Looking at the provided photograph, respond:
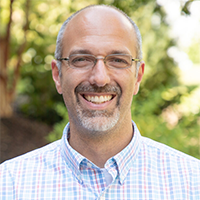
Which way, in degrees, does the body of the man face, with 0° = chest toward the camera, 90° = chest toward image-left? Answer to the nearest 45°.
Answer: approximately 0°

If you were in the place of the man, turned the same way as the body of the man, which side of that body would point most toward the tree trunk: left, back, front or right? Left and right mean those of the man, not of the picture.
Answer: back
